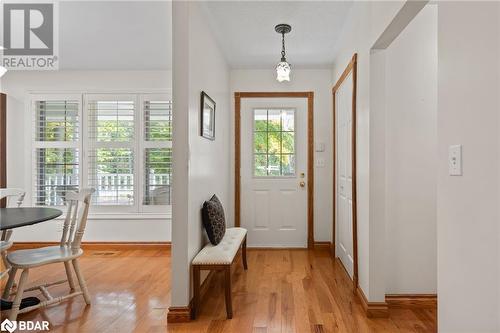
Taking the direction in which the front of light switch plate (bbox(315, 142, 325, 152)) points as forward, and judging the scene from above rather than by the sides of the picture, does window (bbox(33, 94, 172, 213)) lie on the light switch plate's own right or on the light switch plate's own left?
on the light switch plate's own right

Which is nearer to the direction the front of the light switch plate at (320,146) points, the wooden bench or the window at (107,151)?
the wooden bench

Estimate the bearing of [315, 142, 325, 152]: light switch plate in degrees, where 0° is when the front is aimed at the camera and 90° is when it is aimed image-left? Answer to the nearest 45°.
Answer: approximately 0°

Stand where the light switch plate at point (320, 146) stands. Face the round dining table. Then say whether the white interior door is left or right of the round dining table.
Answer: left

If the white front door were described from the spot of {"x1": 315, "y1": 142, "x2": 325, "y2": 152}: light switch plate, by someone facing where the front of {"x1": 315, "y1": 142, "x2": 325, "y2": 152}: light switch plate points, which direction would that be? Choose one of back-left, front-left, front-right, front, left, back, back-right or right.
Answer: right

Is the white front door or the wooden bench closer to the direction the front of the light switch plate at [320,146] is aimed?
the wooden bench

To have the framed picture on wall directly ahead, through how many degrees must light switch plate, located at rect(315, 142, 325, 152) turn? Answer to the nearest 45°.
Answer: approximately 45° to its right

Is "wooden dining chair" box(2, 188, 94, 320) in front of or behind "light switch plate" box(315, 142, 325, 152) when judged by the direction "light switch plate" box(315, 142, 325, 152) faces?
in front

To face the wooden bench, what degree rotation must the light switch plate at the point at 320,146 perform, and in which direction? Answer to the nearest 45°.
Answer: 0° — it already faces it

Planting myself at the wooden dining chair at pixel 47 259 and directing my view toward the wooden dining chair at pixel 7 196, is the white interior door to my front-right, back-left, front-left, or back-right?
back-right

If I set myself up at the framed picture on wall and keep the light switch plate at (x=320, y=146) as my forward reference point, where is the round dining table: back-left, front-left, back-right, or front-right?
back-left

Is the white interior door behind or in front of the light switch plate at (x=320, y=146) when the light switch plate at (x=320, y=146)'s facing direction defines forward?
in front
